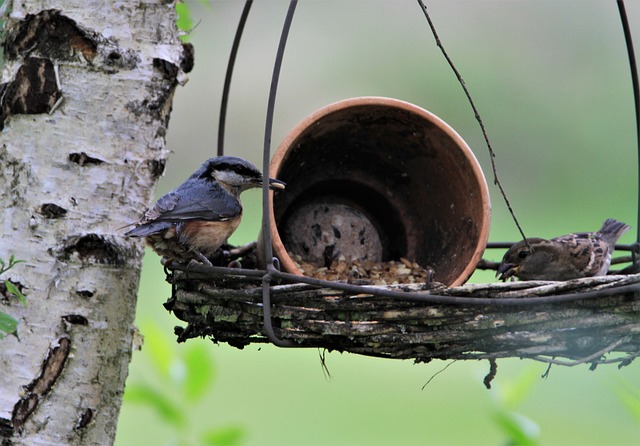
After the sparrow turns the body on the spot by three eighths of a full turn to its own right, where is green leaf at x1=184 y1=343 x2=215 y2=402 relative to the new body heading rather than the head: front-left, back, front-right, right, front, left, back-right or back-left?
back

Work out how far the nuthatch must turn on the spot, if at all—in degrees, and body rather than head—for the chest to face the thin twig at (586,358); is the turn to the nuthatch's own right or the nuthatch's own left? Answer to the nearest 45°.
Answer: approximately 45° to the nuthatch's own right

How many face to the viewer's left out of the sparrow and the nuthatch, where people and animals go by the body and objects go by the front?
1

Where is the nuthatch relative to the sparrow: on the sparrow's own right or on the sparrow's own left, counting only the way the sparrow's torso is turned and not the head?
on the sparrow's own left

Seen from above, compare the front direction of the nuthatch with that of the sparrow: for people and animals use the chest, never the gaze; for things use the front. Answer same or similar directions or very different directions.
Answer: very different directions

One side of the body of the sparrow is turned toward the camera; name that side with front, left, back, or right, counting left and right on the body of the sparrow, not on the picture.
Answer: left

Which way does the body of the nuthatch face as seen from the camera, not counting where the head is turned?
to the viewer's right

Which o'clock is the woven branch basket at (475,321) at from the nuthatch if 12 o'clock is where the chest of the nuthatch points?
The woven branch basket is roughly at 1 o'clock from the nuthatch.

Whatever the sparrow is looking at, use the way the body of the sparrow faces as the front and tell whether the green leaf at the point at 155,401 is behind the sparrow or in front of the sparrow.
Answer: in front
